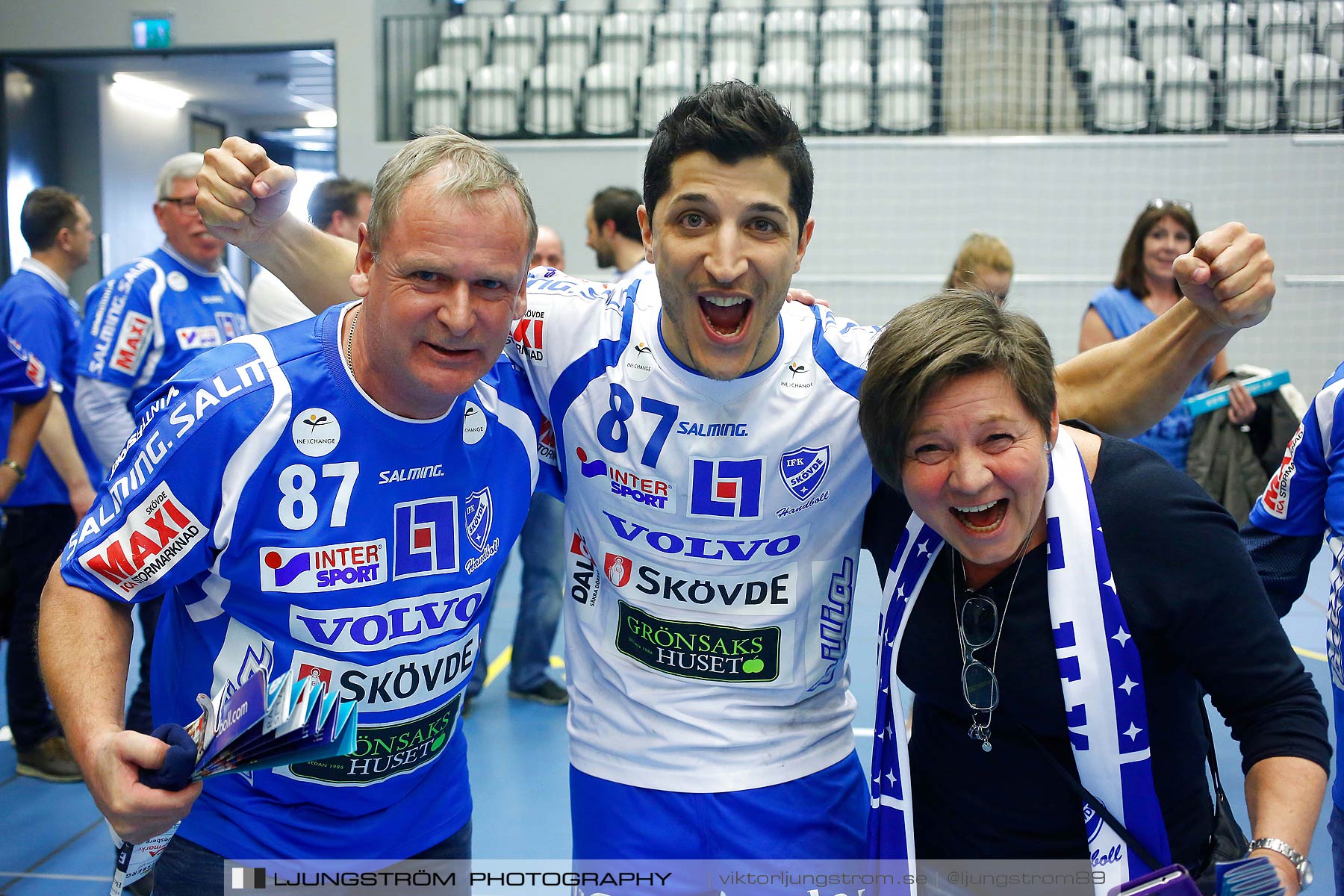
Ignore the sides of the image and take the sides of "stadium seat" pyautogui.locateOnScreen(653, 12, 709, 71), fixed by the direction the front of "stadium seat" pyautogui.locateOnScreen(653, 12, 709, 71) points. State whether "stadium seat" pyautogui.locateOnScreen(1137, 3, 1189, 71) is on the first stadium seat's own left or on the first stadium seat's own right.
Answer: on the first stadium seat's own left

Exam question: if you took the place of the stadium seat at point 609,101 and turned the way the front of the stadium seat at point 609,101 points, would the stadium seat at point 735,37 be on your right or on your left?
on your left

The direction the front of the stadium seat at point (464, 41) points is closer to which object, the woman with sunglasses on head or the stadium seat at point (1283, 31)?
the woman with sunglasses on head

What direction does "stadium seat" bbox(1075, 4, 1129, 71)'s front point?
toward the camera

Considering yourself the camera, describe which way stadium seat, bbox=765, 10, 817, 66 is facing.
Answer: facing the viewer

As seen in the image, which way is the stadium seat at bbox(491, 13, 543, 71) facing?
toward the camera

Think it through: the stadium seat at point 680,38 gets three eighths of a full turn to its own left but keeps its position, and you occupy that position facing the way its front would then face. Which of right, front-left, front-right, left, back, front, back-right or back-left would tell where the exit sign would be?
back-left

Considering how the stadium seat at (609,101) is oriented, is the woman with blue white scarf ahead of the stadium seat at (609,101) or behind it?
ahead

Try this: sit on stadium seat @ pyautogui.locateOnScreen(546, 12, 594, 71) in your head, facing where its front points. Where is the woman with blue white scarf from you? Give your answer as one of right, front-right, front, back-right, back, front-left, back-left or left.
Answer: front

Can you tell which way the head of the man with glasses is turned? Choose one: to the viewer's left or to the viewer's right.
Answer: to the viewer's right

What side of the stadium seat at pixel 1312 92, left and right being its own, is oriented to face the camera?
front

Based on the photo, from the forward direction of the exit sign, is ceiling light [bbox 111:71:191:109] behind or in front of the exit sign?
behind

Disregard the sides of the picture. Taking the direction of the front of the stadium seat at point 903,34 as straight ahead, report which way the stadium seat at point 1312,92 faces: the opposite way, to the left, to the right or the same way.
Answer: the same way

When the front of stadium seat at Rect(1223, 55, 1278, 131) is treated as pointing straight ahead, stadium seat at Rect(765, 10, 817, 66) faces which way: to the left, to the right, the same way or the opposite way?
the same way
